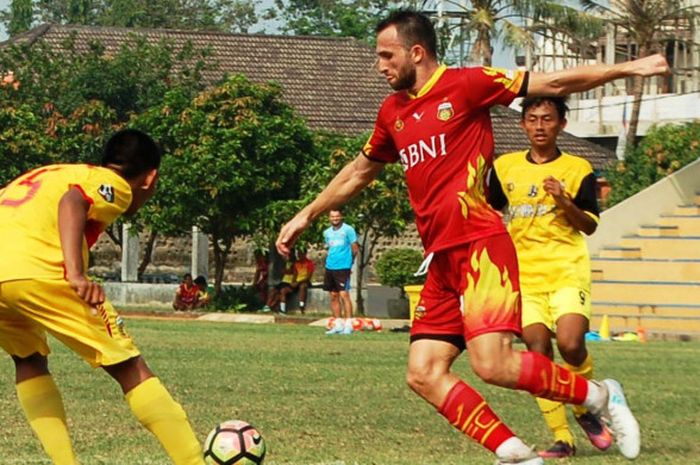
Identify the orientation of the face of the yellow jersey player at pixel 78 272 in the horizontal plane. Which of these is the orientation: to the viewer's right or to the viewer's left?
to the viewer's right

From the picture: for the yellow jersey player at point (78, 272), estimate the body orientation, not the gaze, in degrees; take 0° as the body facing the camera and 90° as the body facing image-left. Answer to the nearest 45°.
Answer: approximately 225°

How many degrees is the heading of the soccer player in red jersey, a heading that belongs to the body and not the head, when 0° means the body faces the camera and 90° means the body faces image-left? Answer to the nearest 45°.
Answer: approximately 45°

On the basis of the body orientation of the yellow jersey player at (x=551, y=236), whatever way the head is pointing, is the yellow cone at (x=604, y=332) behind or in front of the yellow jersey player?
behind

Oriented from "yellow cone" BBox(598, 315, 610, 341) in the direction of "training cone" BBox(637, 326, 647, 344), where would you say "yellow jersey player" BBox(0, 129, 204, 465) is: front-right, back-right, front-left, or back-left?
back-right

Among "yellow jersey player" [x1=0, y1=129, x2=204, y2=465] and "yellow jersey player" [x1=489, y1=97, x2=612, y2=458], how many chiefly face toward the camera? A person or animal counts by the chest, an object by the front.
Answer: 1

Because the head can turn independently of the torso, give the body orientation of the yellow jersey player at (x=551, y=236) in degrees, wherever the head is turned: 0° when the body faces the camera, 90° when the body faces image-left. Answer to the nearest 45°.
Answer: approximately 0°

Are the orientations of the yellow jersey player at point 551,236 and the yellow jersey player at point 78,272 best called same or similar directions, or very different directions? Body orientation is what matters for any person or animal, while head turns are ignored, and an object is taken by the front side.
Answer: very different directions

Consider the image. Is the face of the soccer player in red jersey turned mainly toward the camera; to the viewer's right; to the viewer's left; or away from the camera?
to the viewer's left

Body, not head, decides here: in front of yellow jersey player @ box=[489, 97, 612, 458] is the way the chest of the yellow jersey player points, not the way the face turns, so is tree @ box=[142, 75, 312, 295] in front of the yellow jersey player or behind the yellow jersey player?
behind

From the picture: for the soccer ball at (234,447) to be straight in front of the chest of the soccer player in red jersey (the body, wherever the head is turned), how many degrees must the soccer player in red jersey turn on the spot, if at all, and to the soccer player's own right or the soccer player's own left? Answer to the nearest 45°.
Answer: approximately 45° to the soccer player's own right
